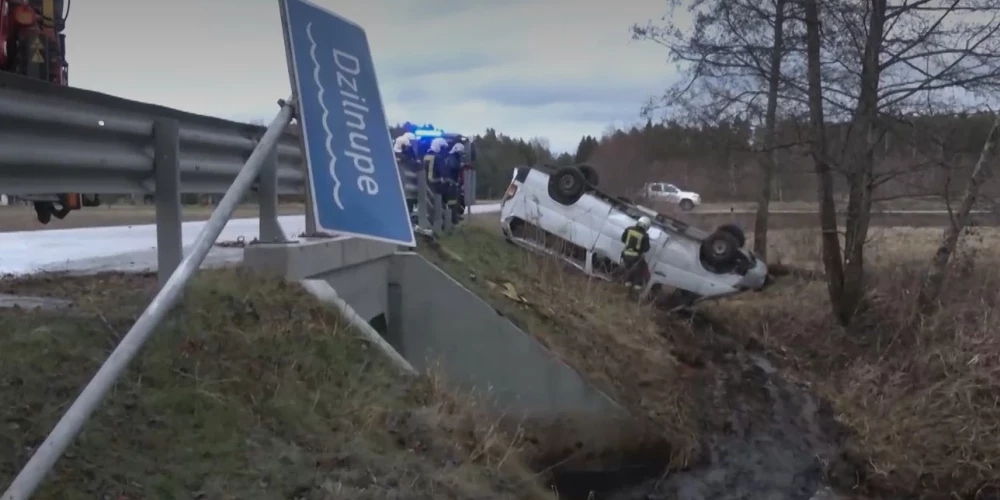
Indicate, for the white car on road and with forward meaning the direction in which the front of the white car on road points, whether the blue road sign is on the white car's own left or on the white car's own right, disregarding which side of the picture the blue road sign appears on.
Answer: on the white car's own right

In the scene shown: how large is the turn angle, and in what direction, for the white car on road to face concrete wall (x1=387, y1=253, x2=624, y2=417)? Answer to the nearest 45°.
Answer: approximately 90° to its right

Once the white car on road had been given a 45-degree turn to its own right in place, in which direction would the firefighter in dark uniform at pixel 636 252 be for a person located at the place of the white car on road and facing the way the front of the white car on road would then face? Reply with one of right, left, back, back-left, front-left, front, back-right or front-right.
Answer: front-right

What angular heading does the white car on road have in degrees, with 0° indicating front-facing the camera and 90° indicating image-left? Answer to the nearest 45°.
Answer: approximately 270°

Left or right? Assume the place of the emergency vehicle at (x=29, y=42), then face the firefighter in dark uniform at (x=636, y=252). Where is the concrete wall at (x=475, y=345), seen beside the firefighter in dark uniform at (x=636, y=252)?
right

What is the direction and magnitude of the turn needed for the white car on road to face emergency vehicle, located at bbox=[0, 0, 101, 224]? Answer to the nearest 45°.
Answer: approximately 90° to its right

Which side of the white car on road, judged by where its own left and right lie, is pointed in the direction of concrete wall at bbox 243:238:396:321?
right

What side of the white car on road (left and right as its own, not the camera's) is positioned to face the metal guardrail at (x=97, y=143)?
right
